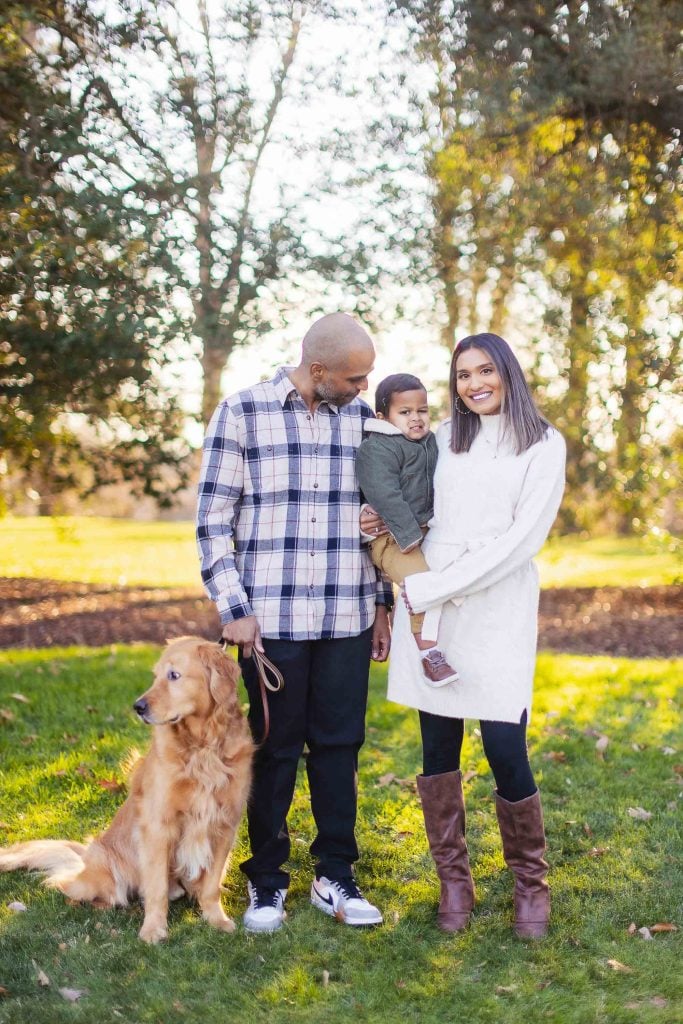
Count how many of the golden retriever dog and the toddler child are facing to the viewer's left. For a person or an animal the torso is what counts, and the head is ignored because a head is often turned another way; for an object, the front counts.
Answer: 0

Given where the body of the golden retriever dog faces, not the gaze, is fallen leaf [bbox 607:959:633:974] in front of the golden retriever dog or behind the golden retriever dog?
in front

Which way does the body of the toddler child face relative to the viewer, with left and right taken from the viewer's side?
facing the viewer and to the right of the viewer

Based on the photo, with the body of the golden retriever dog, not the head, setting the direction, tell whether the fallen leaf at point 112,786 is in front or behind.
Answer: behind

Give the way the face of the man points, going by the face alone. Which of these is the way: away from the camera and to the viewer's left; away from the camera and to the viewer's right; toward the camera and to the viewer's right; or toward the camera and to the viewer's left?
toward the camera and to the viewer's right

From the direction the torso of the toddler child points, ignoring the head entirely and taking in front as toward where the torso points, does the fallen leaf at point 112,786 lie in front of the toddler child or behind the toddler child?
behind
